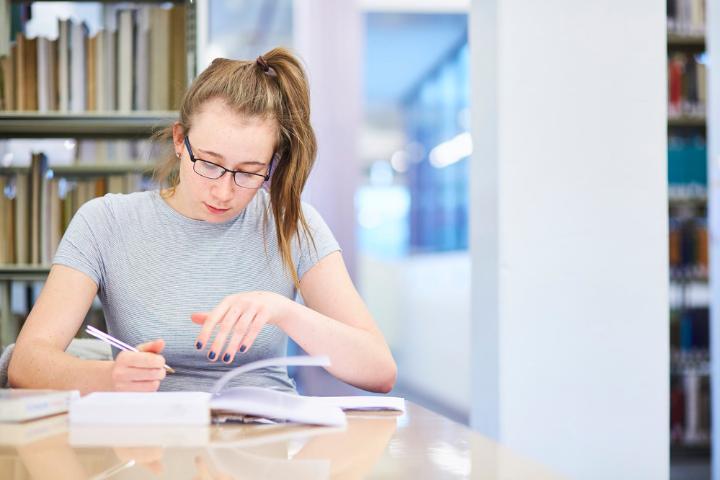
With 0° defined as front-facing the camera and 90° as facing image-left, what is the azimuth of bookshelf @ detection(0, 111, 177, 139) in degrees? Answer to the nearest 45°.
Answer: approximately 0°

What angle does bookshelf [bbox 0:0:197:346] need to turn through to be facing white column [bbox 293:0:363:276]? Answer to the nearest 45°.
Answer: approximately 135° to its left

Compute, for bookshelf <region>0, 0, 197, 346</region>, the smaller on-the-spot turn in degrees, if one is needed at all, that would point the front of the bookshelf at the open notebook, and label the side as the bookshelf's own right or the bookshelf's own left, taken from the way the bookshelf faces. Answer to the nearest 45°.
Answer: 0° — it already faces it

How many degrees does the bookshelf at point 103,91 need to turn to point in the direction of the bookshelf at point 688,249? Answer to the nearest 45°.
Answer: approximately 90° to its left

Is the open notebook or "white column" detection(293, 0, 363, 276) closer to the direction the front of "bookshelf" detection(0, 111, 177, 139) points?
the open notebook

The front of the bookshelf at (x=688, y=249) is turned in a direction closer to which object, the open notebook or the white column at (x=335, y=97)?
the open notebook

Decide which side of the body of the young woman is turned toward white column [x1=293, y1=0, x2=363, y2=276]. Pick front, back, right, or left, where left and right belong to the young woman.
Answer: back

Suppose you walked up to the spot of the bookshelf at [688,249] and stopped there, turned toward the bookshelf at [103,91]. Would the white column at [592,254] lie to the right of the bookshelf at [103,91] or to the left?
left
